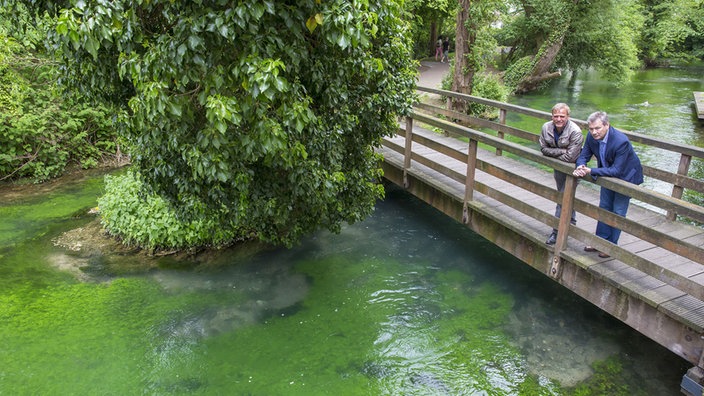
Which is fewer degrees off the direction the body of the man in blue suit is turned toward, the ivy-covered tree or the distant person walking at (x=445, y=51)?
the ivy-covered tree

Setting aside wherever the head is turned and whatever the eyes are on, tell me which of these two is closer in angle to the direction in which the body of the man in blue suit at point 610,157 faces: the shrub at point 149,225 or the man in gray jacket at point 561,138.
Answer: the shrub

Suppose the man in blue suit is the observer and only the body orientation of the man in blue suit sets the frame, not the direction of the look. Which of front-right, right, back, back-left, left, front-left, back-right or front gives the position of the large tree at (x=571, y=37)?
back-right

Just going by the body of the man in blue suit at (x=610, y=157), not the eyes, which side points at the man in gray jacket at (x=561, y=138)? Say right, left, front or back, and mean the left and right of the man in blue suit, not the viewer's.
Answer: right

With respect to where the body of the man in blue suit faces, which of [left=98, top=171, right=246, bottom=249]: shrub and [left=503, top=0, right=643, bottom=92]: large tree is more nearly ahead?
the shrub

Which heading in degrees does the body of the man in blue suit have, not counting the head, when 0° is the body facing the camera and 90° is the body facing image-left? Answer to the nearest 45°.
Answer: approximately 45°

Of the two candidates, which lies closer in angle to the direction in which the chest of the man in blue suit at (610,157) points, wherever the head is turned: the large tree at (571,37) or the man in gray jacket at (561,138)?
the man in gray jacket

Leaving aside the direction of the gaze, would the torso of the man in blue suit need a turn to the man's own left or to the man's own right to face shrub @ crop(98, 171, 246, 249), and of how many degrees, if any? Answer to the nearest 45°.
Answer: approximately 45° to the man's own right
